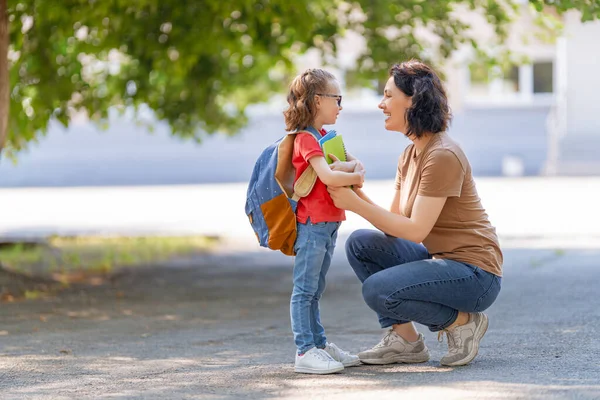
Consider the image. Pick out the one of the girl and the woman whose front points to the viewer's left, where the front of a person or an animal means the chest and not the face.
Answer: the woman

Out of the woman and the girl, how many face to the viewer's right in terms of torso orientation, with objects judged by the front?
1

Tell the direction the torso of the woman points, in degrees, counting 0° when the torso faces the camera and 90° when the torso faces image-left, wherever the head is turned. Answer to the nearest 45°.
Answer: approximately 90°

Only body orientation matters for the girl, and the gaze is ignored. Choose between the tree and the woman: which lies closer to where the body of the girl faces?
the woman

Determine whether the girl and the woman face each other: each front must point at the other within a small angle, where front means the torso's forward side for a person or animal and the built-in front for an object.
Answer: yes

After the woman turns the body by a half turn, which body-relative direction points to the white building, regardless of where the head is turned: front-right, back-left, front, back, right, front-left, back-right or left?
left

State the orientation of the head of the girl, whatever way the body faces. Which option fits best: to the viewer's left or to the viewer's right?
to the viewer's right

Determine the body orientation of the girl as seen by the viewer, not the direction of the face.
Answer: to the viewer's right

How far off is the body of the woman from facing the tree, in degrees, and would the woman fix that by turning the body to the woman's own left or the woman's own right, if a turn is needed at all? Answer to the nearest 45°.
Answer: approximately 45° to the woman's own right

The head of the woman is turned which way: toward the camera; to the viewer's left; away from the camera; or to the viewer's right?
to the viewer's left

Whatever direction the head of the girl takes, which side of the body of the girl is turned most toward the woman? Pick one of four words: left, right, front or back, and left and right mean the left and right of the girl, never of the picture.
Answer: front

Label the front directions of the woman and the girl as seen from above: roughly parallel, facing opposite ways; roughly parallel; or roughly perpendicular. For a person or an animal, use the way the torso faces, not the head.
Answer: roughly parallel, facing opposite ways
